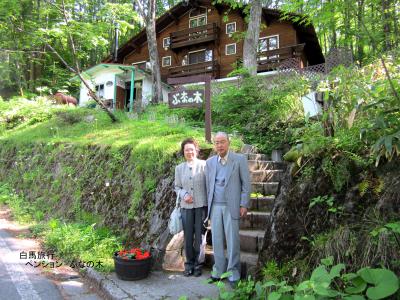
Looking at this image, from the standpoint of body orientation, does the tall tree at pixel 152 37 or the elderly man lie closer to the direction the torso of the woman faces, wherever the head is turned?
the elderly man

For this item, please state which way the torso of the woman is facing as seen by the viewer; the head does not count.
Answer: toward the camera

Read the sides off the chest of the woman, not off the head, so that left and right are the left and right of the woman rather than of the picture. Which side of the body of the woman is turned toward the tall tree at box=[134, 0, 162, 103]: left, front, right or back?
back

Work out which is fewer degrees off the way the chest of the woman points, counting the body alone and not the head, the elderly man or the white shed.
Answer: the elderly man

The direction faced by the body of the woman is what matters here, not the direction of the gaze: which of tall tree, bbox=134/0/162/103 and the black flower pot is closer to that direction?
the black flower pot

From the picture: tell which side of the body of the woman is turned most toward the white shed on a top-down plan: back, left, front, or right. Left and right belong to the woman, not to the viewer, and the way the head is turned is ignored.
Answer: back

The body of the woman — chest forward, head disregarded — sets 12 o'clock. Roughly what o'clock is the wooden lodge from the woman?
The wooden lodge is roughly at 6 o'clock from the woman.

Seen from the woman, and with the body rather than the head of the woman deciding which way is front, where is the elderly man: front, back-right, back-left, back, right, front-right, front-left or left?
front-left

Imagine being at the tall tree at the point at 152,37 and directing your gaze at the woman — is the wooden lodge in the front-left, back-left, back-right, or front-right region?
back-left

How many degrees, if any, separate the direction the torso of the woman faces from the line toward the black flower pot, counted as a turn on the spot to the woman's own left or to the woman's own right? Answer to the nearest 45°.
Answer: approximately 90° to the woman's own right

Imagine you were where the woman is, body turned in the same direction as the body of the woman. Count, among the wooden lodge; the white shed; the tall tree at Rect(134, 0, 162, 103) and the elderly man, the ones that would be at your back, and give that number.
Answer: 3
